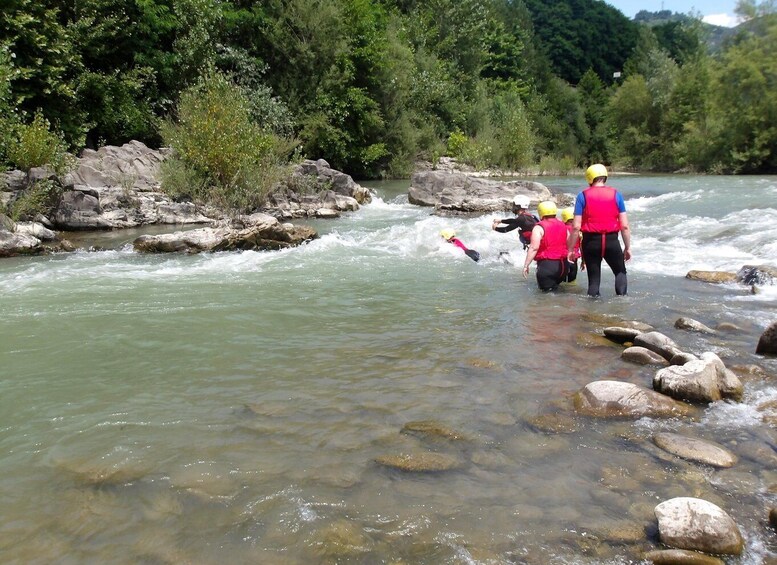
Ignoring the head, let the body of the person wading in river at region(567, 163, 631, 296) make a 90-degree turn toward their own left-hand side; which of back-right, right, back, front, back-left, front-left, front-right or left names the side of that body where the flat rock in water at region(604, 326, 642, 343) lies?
left

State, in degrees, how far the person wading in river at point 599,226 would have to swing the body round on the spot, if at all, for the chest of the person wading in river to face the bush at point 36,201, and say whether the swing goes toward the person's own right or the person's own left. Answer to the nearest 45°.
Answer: approximately 90° to the person's own left

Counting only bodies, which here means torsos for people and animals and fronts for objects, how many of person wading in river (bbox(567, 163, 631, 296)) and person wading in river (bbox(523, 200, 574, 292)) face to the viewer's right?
0

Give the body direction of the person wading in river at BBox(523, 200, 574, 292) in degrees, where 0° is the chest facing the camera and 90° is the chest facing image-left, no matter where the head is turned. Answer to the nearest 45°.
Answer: approximately 135°

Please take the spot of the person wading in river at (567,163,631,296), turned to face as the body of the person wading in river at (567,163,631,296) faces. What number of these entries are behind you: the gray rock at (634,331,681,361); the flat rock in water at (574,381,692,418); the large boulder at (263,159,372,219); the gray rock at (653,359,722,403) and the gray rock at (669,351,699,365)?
4

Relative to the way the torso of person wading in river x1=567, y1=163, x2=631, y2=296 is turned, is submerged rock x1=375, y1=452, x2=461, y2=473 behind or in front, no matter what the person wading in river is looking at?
behind

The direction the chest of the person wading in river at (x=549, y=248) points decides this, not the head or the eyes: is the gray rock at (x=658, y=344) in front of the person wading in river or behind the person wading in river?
behind

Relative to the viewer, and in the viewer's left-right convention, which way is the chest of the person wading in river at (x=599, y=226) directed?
facing away from the viewer

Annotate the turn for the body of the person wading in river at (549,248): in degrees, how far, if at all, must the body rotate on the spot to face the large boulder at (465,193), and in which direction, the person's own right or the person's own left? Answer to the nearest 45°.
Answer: approximately 45° to the person's own right

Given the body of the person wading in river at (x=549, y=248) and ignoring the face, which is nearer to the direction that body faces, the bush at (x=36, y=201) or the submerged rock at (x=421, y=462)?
the bush

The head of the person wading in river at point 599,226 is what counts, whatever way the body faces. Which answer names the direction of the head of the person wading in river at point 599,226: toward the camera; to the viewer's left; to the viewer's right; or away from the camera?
away from the camera

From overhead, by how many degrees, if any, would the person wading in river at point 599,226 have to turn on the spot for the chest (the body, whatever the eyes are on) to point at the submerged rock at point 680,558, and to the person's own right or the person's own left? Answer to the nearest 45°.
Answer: approximately 180°

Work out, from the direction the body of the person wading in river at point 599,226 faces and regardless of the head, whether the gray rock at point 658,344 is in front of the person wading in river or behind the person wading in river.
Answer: behind

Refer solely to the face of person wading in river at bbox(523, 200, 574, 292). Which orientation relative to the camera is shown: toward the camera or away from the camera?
away from the camera
